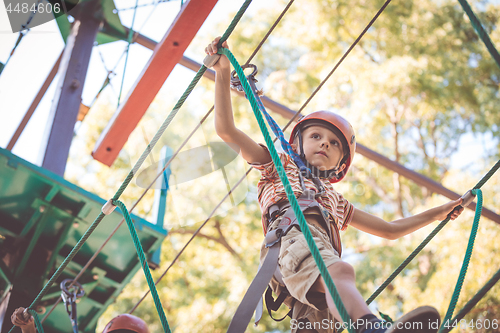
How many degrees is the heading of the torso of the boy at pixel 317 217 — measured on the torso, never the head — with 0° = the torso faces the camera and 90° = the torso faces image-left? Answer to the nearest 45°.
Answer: approximately 0°

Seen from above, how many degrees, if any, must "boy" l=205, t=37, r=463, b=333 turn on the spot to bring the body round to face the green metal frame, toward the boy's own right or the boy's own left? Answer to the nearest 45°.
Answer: approximately 135° to the boy's own right

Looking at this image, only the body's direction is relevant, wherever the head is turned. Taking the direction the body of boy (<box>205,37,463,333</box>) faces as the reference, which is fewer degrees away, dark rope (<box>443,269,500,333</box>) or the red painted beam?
the dark rope

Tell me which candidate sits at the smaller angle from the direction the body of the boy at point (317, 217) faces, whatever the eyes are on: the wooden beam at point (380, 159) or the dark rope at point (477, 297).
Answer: the dark rope

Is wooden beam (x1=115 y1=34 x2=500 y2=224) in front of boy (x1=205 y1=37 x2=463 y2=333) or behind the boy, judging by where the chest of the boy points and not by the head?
behind
